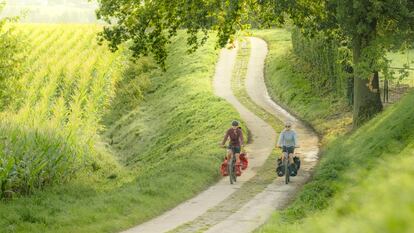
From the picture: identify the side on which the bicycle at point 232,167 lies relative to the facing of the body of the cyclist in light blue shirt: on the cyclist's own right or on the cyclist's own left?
on the cyclist's own right

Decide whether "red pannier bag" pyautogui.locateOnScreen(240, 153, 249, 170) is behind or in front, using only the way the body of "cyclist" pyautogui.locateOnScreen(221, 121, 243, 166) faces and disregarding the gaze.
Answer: behind

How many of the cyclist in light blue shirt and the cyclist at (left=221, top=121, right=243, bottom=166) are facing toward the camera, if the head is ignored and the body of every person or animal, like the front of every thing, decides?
2

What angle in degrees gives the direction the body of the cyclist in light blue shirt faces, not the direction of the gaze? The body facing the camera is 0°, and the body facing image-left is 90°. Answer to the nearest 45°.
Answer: approximately 0°

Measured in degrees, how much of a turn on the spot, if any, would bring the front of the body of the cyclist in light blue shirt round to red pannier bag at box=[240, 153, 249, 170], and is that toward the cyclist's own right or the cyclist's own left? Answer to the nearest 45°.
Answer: approximately 135° to the cyclist's own right

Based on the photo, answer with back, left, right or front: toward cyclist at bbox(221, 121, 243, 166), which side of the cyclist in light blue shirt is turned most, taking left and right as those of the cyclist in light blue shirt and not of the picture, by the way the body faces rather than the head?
right
